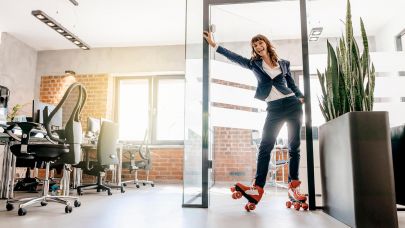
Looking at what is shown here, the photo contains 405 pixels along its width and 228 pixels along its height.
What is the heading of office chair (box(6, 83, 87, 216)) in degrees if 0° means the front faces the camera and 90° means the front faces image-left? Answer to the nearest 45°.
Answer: approximately 90°

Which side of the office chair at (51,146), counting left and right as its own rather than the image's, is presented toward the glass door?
back

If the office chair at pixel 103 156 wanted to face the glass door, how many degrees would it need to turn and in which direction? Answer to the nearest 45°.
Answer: approximately 135° to its right

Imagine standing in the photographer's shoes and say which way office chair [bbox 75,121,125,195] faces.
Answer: facing away from the viewer and to the left of the viewer

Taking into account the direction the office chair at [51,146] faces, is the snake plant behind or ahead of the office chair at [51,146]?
behind

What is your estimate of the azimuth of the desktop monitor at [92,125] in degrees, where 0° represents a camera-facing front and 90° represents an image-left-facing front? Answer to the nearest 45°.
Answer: approximately 315°

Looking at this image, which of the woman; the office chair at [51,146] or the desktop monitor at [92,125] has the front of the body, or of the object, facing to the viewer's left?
the office chair

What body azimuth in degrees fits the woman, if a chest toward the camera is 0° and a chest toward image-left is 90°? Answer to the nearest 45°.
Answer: approximately 0°

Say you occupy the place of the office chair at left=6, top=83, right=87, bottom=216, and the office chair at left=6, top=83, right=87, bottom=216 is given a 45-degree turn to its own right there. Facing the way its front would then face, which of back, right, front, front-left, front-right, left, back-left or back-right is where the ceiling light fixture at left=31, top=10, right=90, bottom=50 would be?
front-right
